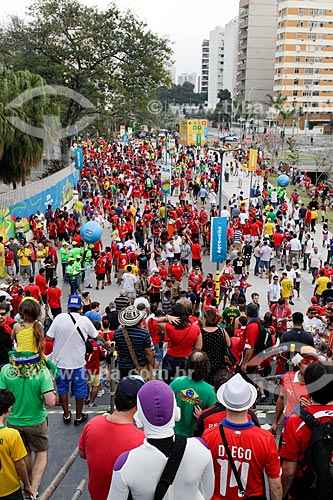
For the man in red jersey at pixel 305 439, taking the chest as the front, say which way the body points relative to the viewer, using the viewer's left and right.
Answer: facing away from the viewer

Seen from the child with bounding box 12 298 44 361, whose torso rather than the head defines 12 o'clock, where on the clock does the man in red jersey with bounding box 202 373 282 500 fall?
The man in red jersey is roughly at 5 o'clock from the child.

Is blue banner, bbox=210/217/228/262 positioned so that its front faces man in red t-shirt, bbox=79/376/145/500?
yes

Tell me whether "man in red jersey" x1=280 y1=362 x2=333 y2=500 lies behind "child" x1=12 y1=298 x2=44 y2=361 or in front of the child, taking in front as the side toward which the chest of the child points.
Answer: behind

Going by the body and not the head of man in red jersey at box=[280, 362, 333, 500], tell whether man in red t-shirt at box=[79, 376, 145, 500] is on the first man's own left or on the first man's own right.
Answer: on the first man's own left

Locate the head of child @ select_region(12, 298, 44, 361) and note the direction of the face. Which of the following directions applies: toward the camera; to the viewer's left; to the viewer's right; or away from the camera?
away from the camera

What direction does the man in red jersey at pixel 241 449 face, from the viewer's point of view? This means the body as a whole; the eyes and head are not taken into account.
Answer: away from the camera

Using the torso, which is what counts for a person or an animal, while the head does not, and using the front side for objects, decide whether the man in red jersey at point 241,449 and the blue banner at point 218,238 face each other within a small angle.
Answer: yes

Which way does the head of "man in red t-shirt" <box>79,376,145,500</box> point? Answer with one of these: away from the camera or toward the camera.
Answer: away from the camera

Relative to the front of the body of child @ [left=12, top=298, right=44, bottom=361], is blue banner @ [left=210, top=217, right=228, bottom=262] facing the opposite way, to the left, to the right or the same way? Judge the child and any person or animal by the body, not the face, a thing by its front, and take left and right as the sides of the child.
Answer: the opposite way

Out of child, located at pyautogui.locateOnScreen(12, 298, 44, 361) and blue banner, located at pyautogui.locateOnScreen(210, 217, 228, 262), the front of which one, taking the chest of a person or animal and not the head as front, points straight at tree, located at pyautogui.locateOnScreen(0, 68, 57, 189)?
the child

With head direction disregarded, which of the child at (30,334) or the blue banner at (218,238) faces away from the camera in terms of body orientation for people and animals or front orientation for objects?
the child
